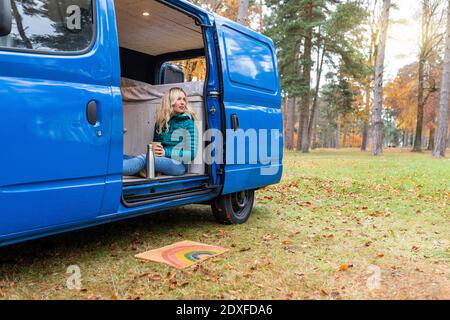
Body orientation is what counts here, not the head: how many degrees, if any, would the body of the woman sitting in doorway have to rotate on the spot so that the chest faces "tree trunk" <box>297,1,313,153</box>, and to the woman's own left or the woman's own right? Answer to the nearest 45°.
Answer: approximately 180°

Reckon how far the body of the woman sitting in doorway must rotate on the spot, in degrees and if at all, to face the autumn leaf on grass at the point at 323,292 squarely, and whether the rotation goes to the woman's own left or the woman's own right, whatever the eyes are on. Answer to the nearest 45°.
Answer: approximately 90° to the woman's own left

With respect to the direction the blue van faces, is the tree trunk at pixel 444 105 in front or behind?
behind

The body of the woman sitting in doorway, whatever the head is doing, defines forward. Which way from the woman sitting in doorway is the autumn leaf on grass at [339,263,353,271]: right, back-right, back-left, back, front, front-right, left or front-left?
left

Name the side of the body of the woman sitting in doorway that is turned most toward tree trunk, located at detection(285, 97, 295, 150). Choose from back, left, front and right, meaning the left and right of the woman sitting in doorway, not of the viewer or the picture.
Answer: back

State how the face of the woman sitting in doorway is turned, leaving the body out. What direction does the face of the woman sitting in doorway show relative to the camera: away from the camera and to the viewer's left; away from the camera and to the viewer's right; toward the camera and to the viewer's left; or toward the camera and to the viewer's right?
toward the camera and to the viewer's right

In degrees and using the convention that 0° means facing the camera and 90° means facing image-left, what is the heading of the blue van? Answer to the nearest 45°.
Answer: approximately 45°

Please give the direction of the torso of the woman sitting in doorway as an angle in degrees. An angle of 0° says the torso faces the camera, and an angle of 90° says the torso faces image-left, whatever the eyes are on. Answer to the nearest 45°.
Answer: approximately 45°
